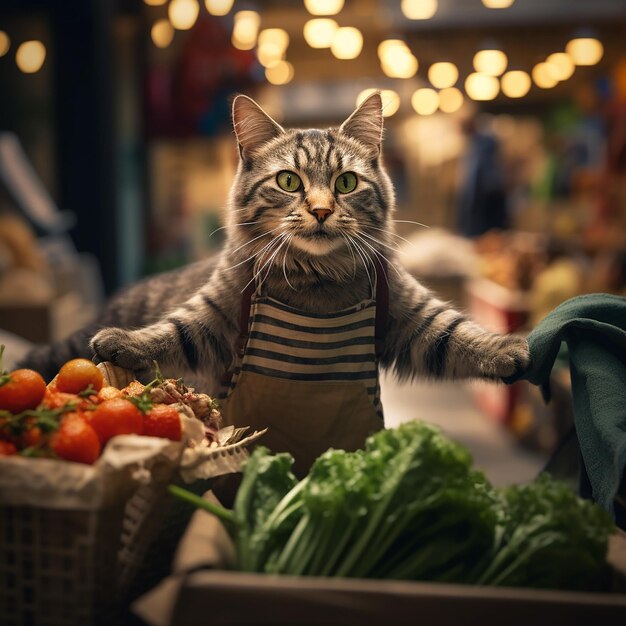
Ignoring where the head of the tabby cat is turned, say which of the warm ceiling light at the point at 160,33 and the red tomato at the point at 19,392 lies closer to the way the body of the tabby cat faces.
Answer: the red tomato

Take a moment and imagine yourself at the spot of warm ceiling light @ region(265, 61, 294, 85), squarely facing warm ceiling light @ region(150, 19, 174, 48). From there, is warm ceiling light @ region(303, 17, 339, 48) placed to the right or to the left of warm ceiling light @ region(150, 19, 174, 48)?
left

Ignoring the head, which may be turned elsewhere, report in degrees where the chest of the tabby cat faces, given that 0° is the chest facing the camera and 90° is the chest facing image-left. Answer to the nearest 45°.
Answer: approximately 0°

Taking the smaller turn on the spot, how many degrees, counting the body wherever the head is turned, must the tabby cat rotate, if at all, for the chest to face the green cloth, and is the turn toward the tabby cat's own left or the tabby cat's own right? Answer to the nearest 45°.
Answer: approximately 90° to the tabby cat's own left

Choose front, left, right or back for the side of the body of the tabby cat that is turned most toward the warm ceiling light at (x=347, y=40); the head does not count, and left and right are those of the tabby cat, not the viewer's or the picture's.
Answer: back

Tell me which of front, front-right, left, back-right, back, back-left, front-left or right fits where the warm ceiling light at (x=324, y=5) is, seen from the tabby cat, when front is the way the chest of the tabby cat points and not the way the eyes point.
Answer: back

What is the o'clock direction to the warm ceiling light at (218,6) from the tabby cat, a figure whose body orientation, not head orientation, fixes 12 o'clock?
The warm ceiling light is roughly at 6 o'clock from the tabby cat.

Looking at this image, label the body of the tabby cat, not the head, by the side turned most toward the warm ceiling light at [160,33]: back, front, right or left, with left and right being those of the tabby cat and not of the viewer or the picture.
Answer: back

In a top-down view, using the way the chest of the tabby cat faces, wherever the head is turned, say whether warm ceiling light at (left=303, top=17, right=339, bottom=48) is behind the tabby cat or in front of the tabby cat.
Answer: behind

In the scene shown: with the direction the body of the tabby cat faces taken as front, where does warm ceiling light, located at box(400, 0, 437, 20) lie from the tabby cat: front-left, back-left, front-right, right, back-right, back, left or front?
back

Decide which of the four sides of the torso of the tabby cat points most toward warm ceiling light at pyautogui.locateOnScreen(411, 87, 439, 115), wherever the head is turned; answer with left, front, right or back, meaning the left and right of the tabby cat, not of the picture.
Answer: back

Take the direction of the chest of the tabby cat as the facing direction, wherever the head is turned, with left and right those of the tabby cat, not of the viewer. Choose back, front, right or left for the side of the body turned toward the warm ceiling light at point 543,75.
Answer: back

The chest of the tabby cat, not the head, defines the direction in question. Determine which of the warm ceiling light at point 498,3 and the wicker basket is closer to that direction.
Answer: the wicker basket

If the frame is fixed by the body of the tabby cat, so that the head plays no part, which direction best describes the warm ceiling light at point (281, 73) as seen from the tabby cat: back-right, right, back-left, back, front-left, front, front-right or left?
back
